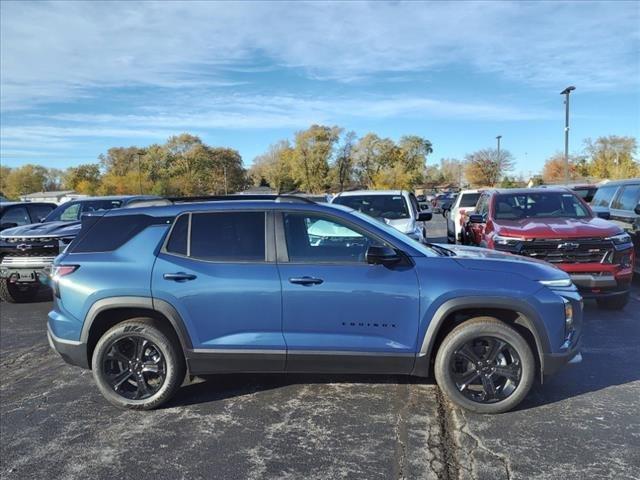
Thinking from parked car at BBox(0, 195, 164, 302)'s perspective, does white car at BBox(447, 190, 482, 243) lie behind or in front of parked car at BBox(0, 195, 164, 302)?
behind

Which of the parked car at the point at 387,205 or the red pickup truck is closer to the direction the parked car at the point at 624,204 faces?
the red pickup truck

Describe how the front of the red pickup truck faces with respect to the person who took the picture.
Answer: facing the viewer and to the right of the viewer

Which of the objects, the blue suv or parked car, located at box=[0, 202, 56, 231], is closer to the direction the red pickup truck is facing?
the blue suv

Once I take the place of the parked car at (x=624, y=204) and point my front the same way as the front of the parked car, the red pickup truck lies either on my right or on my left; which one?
on my right

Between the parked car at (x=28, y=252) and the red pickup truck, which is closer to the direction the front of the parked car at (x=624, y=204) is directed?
the red pickup truck

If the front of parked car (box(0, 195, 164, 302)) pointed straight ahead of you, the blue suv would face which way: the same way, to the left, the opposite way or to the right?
to the left

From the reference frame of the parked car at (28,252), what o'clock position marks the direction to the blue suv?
The blue suv is roughly at 10 o'clock from the parked car.

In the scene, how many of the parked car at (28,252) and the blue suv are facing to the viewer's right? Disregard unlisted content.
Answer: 1

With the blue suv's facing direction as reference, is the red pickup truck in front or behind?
in front

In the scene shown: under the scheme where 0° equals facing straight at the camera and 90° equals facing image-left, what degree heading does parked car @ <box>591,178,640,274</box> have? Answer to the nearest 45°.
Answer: approximately 315°

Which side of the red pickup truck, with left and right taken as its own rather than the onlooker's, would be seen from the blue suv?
front

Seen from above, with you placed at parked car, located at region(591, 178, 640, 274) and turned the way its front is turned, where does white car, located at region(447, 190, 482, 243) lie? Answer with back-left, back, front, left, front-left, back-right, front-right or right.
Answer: back

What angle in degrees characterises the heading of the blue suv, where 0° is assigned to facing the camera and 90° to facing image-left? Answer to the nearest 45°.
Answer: approximately 270°
